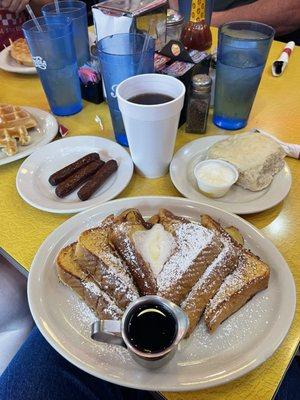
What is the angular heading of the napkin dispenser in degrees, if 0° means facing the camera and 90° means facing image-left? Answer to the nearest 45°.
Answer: approximately 45°

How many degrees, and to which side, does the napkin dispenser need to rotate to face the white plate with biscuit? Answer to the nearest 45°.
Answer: approximately 45° to its left

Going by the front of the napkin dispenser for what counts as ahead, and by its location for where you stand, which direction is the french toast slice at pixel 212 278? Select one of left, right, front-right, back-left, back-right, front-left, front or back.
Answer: front-left

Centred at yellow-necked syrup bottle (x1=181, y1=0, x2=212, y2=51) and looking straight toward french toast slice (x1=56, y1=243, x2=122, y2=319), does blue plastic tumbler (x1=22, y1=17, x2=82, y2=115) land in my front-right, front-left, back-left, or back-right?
front-right

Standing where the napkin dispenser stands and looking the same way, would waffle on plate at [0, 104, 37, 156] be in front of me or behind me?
in front

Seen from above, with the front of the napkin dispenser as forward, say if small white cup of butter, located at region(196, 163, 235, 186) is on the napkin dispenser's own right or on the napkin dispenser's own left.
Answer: on the napkin dispenser's own left

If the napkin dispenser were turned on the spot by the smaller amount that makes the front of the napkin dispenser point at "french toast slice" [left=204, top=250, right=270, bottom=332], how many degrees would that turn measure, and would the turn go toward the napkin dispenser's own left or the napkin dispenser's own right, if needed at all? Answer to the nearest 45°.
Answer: approximately 45° to the napkin dispenser's own left

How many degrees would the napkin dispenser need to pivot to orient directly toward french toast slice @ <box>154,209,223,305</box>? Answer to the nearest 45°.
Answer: approximately 45° to its left

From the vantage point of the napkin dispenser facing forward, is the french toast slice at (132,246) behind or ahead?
ahead

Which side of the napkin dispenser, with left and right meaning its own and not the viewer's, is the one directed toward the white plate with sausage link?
front

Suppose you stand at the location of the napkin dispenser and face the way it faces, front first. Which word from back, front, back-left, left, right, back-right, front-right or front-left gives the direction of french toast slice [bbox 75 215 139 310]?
front-left

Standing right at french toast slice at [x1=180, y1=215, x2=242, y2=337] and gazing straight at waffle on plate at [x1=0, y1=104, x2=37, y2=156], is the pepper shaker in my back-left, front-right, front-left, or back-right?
front-right

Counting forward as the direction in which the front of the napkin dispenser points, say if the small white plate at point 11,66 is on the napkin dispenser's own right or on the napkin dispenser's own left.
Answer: on the napkin dispenser's own right
